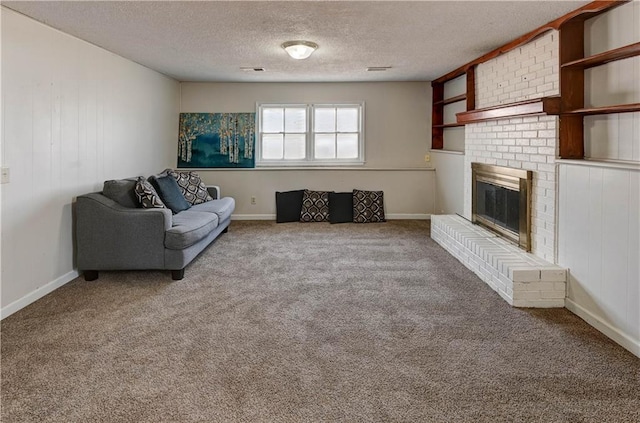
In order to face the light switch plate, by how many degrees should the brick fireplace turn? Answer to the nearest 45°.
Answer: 0° — it already faces it

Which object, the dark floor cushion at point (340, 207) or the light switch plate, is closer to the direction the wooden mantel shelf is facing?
the light switch plate

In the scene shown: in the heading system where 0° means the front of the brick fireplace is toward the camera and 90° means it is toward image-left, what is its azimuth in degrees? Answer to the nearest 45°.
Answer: approximately 45°

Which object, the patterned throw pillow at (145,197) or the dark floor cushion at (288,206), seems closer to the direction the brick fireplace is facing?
the patterned throw pillow

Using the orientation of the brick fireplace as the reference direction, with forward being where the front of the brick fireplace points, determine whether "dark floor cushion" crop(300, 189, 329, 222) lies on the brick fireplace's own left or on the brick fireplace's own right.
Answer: on the brick fireplace's own right

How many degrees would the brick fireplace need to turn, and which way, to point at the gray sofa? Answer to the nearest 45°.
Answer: approximately 45° to its right
